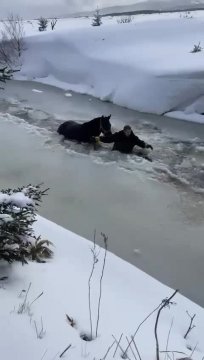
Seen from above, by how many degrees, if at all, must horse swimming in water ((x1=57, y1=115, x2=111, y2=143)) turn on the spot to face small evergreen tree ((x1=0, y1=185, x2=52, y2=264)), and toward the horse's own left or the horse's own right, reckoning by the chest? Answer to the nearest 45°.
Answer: approximately 90° to the horse's own right

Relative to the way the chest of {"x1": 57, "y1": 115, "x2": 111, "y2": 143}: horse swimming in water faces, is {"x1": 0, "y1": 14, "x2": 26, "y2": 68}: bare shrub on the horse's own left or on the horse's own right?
on the horse's own left

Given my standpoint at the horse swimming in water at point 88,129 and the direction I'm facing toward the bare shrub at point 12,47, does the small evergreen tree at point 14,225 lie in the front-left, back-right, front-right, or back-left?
back-left

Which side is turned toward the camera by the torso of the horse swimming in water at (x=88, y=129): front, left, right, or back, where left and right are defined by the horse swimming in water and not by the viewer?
right
